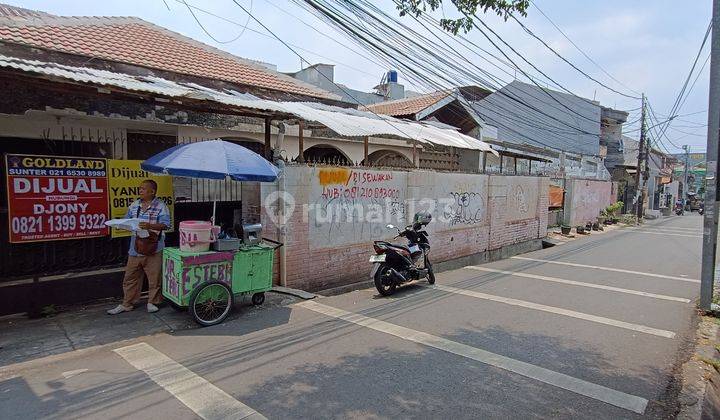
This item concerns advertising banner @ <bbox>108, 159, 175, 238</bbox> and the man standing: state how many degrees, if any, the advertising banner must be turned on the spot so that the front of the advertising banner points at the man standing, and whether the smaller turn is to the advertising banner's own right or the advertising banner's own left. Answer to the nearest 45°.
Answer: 0° — it already faces them

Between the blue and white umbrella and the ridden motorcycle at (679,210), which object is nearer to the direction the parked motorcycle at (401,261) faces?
the ridden motorcycle

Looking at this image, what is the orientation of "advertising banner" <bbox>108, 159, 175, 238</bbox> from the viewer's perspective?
toward the camera

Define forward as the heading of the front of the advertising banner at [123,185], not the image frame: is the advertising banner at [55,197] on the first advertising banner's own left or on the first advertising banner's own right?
on the first advertising banner's own right

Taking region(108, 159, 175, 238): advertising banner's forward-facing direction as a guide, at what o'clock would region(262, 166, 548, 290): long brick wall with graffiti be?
The long brick wall with graffiti is roughly at 9 o'clock from the advertising banner.

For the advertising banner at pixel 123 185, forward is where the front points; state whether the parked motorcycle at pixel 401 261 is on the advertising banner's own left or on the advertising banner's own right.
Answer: on the advertising banner's own left

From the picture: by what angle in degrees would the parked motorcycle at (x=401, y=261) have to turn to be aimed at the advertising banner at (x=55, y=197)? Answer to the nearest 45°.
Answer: approximately 180°

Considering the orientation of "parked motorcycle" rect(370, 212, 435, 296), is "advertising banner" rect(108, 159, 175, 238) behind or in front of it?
behind

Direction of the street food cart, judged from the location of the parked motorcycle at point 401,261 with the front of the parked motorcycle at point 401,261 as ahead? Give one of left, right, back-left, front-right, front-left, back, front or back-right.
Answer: back

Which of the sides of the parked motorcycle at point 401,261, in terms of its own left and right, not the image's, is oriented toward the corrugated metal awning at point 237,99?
back

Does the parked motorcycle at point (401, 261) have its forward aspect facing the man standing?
no

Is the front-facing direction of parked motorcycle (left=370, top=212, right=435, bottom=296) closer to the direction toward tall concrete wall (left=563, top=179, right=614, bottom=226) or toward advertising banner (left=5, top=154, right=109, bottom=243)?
the tall concrete wall

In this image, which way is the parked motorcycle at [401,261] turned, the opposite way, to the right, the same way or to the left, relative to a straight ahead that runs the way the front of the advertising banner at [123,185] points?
to the left

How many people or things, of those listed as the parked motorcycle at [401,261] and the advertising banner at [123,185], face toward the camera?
1

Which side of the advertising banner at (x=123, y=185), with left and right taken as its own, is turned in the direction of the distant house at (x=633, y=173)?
left

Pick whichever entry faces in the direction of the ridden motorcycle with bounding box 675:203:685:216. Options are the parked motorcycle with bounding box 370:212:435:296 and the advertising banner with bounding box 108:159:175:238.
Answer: the parked motorcycle with bounding box 370:212:435:296

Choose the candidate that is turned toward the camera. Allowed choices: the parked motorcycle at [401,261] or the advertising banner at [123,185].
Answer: the advertising banner

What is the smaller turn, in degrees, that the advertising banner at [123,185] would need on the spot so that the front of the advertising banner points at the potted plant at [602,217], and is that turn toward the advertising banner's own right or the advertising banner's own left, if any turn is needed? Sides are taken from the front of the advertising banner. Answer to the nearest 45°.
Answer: approximately 90° to the advertising banner's own left
